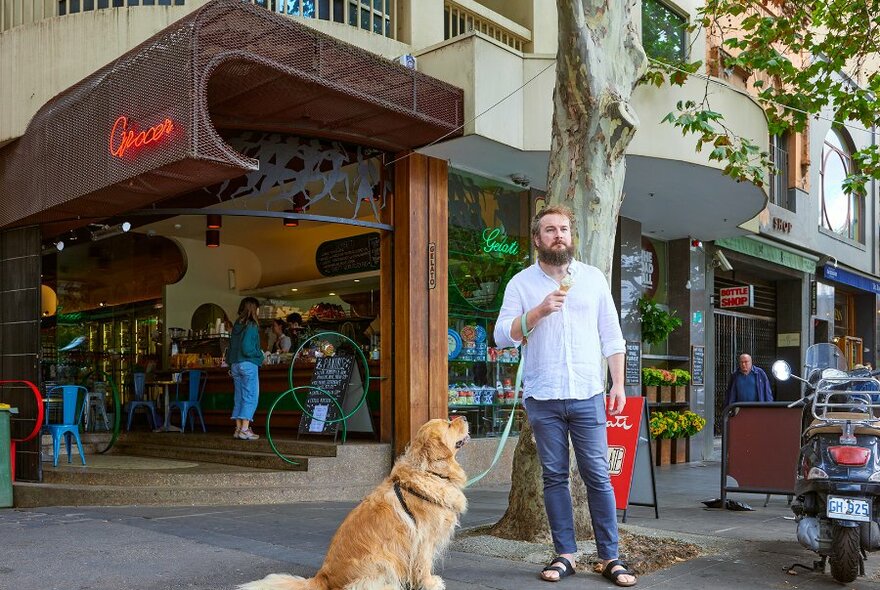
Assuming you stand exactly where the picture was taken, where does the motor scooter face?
facing away from the viewer

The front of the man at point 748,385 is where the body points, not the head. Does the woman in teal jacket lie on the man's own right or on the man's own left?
on the man's own right

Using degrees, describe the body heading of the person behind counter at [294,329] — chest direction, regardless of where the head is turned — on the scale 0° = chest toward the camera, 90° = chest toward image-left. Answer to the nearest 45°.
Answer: approximately 0°

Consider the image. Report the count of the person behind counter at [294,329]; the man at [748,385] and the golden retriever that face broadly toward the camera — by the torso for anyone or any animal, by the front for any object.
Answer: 2

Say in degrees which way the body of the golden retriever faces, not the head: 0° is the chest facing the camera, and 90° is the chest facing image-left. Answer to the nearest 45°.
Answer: approximately 270°

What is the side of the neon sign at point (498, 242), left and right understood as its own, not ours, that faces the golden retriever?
front

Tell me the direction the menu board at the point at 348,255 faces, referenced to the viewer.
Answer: facing the viewer

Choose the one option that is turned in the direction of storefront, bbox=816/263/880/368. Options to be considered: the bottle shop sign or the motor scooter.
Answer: the motor scooter
